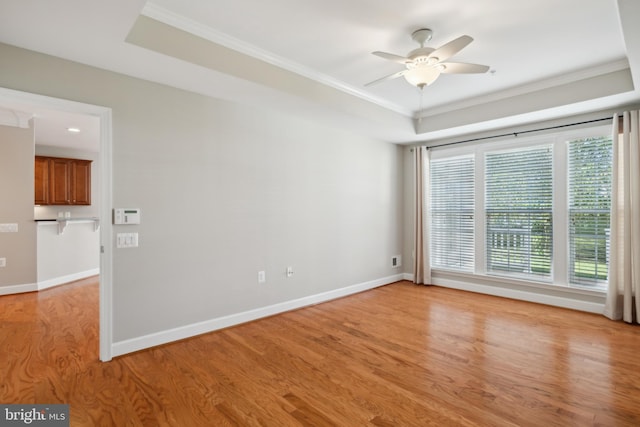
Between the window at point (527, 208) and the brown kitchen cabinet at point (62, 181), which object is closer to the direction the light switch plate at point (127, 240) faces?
the window

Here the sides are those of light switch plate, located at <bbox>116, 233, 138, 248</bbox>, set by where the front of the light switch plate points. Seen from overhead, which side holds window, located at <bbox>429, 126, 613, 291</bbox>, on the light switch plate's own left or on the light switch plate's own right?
on the light switch plate's own left

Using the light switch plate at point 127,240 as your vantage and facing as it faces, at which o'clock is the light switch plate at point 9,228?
the light switch plate at point 9,228 is roughly at 5 o'clock from the light switch plate at point 127,240.

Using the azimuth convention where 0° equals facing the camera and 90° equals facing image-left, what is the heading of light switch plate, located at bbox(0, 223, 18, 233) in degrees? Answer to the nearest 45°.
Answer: approximately 0°
